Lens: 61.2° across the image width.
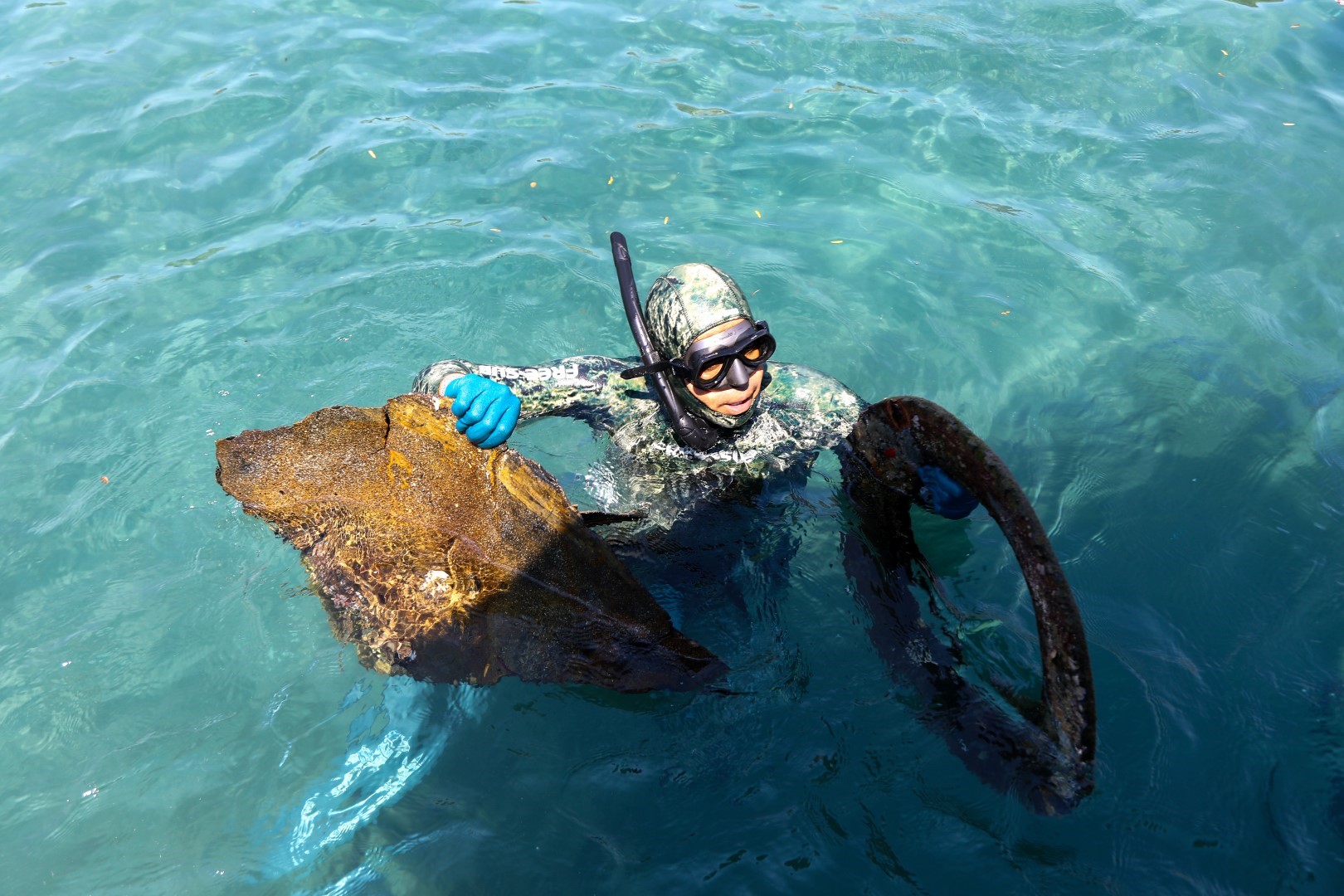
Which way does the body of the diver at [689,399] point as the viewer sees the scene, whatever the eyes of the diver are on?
toward the camera
